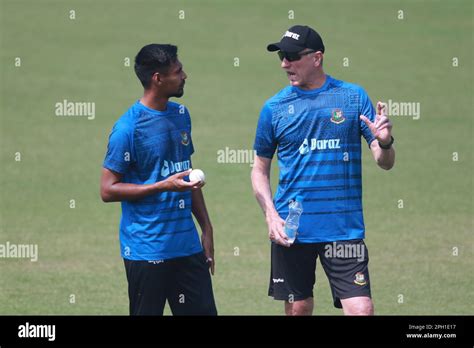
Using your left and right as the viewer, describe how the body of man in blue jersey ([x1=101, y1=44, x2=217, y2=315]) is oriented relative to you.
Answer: facing the viewer and to the right of the viewer

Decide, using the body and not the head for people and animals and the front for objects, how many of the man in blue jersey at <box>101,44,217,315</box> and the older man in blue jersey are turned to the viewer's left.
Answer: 0

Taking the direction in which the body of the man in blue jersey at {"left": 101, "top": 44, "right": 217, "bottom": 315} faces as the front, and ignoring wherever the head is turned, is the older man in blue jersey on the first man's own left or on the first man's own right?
on the first man's own left

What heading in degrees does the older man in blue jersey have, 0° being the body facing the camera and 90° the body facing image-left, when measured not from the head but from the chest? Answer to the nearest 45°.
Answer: approximately 0°

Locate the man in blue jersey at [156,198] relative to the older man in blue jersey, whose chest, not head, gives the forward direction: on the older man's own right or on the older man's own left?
on the older man's own right

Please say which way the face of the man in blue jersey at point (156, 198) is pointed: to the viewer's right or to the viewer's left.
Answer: to the viewer's right
